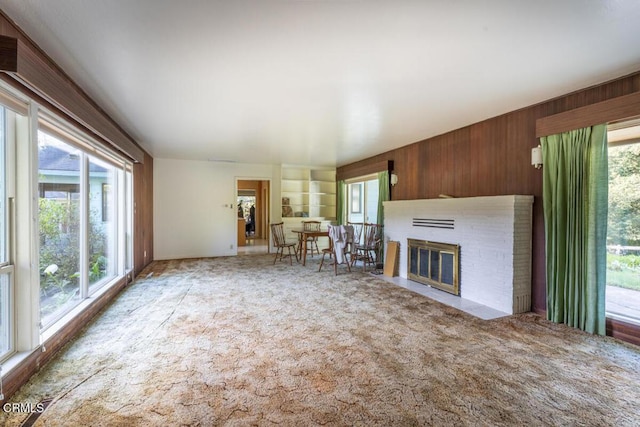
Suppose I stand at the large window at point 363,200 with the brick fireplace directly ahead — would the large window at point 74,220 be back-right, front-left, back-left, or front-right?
front-right

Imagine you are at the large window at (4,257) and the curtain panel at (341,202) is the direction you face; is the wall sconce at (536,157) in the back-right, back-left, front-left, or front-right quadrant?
front-right

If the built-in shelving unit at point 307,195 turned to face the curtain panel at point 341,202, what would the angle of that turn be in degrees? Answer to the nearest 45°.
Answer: approximately 90° to its left

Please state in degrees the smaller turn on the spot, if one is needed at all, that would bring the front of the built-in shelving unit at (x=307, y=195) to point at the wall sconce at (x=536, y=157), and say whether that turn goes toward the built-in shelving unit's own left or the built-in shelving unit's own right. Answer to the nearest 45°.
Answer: approximately 45° to the built-in shelving unit's own left

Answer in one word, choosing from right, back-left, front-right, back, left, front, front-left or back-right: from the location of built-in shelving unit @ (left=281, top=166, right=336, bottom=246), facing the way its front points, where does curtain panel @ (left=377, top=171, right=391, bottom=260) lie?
front-left

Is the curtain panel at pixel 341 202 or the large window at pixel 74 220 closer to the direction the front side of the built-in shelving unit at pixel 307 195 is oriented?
the large window

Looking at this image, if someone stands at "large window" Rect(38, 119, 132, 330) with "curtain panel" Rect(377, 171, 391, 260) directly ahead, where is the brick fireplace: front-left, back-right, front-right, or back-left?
front-right

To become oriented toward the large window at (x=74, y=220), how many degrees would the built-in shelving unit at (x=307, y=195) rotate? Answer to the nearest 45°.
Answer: approximately 45° to its right

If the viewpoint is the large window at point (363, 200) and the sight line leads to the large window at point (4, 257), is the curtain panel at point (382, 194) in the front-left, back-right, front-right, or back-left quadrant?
front-left

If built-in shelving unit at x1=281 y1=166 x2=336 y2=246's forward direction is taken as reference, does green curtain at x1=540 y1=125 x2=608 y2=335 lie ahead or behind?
ahead

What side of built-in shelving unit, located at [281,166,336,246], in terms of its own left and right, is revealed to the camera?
front

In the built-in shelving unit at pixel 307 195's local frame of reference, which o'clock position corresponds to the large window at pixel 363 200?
The large window is roughly at 10 o'clock from the built-in shelving unit.
